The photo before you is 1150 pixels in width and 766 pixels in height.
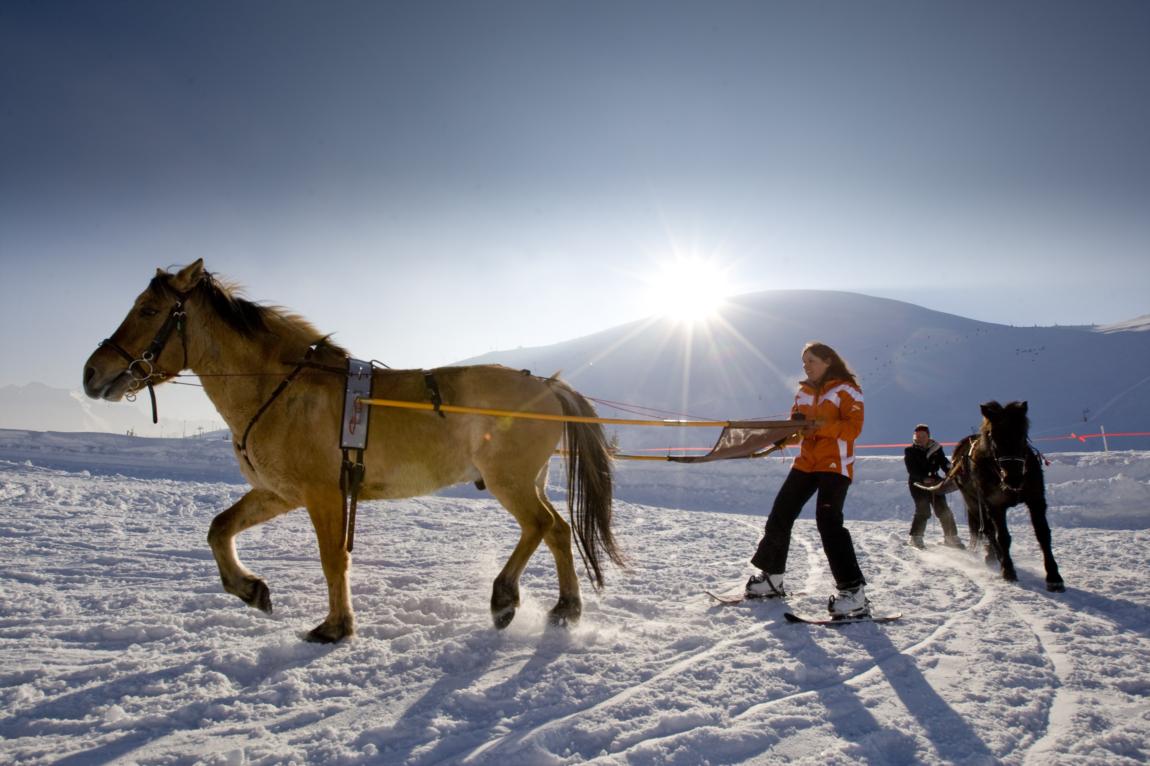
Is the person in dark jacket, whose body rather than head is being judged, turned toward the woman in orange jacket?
yes

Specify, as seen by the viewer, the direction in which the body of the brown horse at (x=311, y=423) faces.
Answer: to the viewer's left

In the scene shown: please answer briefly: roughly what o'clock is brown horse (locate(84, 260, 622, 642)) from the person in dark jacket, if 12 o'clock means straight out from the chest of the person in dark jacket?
The brown horse is roughly at 1 o'clock from the person in dark jacket.

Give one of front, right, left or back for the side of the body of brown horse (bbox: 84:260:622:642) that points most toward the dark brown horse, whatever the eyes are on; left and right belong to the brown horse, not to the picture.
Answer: back

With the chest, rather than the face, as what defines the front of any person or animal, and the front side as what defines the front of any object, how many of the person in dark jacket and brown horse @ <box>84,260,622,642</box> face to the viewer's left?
1

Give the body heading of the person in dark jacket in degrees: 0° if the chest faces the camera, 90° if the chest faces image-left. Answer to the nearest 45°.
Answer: approximately 0°
